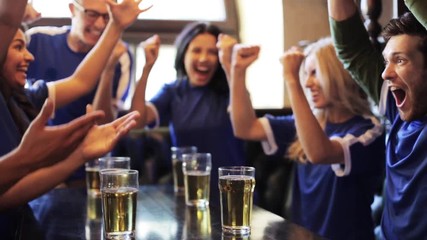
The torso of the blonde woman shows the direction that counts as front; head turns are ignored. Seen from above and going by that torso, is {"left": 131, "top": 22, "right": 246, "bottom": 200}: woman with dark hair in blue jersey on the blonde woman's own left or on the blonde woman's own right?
on the blonde woman's own right

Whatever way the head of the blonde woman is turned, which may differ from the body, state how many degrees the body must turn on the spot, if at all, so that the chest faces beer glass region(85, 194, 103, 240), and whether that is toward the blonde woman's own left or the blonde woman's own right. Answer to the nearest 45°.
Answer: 0° — they already face it

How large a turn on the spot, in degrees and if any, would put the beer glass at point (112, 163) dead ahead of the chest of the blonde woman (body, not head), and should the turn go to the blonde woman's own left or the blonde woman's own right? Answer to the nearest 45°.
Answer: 0° — they already face it

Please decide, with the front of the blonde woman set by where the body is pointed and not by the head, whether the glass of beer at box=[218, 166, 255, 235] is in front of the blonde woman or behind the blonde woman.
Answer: in front

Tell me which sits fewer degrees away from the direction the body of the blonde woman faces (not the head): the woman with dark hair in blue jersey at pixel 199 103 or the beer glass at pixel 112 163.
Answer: the beer glass

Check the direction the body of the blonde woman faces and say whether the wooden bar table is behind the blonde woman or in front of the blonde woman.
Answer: in front

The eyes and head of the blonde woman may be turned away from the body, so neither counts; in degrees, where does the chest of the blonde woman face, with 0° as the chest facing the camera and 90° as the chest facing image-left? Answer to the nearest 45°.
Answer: approximately 45°
